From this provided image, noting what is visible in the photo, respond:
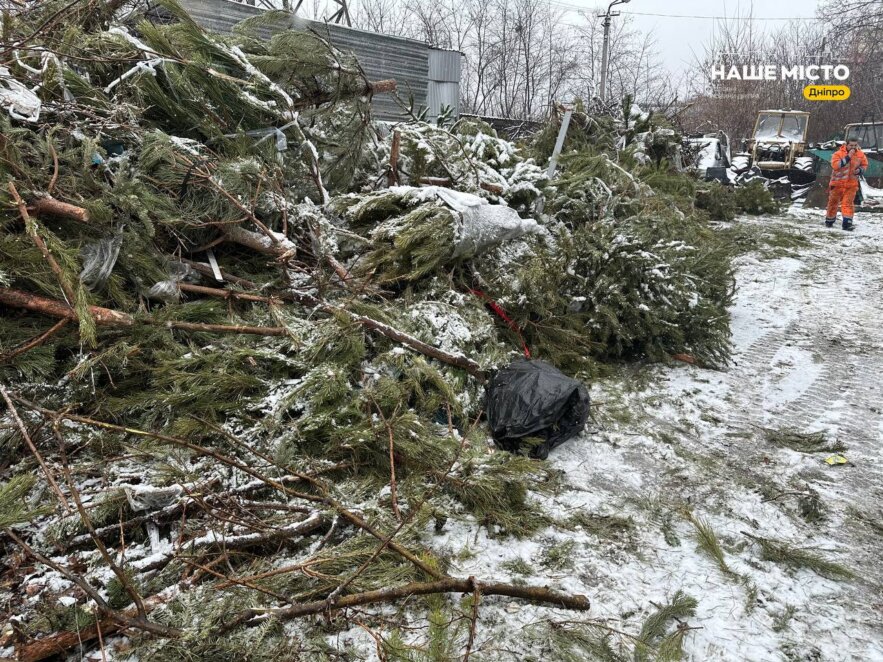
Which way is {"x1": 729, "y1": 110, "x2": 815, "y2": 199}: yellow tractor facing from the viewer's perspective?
toward the camera

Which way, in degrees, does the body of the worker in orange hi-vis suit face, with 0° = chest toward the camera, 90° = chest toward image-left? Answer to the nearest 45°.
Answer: approximately 0°

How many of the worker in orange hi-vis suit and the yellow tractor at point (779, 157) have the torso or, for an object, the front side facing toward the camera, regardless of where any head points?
2

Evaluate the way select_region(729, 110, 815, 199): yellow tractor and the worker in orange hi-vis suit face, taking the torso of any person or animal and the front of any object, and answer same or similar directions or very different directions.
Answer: same or similar directions

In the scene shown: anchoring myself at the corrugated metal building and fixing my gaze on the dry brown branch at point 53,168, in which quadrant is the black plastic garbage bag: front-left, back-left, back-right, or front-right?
front-left

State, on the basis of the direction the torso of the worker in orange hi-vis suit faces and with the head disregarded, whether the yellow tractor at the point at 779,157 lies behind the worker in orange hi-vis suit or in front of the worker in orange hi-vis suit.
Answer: behind

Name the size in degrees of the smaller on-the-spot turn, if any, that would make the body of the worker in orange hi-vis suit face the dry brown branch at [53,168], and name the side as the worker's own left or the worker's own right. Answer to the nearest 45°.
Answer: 0° — they already face it

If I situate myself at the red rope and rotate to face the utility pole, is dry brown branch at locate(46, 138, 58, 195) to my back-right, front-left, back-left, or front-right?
back-left

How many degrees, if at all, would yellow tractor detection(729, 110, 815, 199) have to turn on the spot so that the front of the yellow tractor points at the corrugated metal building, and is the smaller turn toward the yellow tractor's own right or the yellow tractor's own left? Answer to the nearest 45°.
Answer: approximately 45° to the yellow tractor's own right

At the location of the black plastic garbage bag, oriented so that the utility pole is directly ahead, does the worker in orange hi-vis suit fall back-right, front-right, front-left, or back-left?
front-right

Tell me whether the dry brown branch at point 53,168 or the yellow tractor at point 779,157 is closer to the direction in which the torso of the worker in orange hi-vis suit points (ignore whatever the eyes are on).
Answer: the dry brown branch

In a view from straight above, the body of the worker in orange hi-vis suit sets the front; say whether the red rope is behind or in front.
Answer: in front

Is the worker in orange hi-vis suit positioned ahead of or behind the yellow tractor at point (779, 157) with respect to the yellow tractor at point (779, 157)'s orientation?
ahead

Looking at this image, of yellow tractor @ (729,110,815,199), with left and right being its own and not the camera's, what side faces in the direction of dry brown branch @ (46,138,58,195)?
front

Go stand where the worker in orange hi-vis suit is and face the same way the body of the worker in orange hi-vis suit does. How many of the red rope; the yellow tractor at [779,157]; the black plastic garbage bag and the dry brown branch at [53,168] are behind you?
1

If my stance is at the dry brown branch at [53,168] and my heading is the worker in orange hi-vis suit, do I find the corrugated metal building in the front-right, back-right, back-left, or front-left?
front-left
